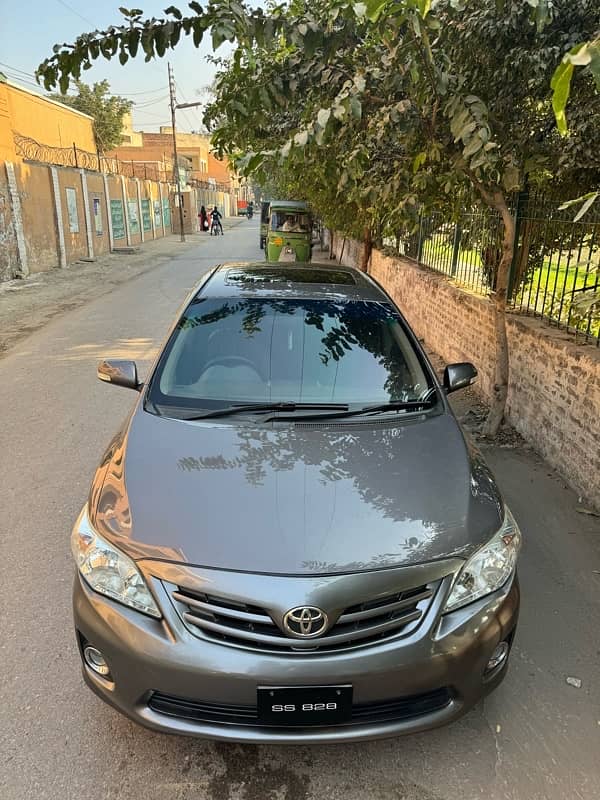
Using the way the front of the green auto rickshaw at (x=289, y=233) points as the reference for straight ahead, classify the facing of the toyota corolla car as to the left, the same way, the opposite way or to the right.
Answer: the same way

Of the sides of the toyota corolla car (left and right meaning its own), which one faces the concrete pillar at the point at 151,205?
back

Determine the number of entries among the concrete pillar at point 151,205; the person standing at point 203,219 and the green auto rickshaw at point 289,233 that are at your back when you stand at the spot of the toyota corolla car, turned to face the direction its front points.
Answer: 3

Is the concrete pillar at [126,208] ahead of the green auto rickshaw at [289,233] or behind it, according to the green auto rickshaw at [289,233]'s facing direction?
behind

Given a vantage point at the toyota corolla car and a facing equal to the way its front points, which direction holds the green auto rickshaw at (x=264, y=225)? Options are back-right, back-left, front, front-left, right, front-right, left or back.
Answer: back

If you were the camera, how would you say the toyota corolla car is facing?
facing the viewer

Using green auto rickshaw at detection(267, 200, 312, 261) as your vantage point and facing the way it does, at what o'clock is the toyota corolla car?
The toyota corolla car is roughly at 12 o'clock from the green auto rickshaw.

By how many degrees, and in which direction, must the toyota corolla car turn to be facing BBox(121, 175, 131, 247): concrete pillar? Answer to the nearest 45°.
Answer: approximately 180°

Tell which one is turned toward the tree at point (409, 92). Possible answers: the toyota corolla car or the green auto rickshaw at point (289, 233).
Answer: the green auto rickshaw

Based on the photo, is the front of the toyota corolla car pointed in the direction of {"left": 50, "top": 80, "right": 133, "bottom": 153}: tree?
no

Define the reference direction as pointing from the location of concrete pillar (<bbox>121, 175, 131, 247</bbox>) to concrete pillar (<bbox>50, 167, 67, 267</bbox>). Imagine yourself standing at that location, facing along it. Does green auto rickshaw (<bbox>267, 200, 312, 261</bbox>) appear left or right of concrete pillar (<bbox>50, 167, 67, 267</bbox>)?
left

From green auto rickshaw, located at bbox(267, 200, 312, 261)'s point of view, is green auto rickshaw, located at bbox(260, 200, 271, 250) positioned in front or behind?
behind

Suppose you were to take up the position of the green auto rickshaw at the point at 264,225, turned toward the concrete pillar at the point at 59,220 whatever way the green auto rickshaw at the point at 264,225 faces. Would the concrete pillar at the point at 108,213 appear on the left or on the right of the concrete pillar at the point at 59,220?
right
